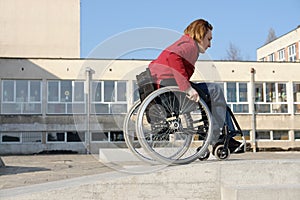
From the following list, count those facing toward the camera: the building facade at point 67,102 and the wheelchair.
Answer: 1

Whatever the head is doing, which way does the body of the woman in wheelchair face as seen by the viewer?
to the viewer's right

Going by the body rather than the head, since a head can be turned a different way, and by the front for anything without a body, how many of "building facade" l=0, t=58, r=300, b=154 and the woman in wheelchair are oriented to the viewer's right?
1

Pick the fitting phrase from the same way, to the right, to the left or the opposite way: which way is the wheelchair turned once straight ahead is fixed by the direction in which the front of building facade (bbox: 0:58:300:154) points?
to the left

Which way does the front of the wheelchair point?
to the viewer's right

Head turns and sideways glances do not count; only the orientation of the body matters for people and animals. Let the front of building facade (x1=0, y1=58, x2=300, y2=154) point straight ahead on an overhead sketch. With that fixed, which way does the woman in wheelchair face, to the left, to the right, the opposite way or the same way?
to the left

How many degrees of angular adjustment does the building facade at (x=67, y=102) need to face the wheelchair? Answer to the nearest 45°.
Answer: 0° — it already faces it

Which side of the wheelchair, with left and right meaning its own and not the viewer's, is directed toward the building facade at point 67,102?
left

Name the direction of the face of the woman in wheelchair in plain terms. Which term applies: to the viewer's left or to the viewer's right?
to the viewer's right

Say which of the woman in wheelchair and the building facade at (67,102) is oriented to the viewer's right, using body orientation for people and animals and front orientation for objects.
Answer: the woman in wheelchair
